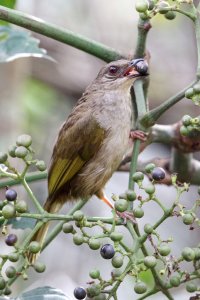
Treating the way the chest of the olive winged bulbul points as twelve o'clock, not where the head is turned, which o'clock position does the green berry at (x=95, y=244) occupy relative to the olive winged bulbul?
The green berry is roughly at 3 o'clock from the olive winged bulbul.

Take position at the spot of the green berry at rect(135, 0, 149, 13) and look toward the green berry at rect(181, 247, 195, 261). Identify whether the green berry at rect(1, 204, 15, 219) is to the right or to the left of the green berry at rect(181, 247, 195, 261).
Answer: right

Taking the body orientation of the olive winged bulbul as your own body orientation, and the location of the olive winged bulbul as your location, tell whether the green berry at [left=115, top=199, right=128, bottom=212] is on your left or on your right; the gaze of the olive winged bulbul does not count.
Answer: on your right

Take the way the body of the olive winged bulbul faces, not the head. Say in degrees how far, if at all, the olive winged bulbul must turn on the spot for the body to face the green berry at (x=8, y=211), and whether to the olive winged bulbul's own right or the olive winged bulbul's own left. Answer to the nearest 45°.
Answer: approximately 90° to the olive winged bulbul's own right

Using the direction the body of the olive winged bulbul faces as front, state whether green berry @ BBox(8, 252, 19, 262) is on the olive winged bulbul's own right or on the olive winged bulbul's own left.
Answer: on the olive winged bulbul's own right

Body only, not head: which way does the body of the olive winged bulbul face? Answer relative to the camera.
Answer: to the viewer's right

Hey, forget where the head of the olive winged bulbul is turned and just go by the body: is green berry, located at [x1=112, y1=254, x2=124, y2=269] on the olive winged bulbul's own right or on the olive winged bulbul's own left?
on the olive winged bulbul's own right
